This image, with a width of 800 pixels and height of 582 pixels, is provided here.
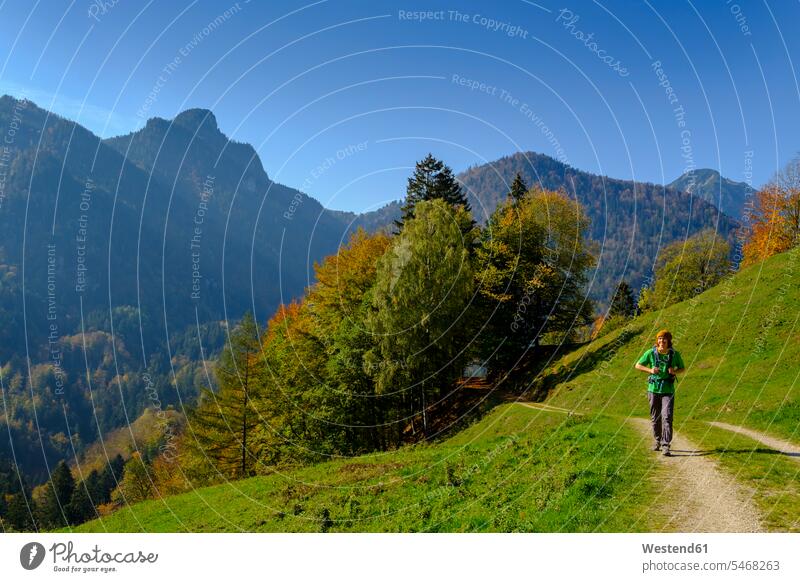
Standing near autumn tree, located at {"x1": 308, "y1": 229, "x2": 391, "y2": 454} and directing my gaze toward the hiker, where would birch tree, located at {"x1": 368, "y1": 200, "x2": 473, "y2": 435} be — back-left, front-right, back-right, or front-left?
front-left

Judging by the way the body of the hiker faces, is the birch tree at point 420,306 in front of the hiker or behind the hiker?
behind

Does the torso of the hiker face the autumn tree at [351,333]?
no

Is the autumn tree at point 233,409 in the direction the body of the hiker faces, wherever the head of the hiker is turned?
no

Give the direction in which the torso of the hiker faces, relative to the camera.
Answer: toward the camera
